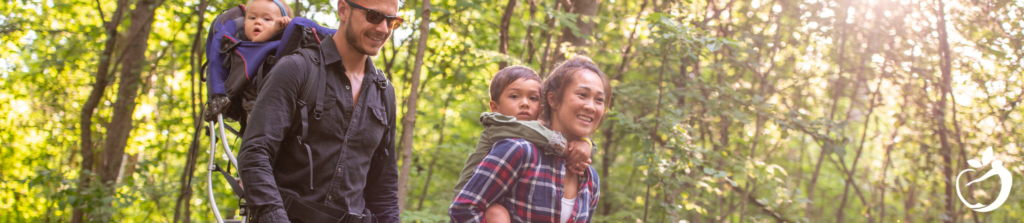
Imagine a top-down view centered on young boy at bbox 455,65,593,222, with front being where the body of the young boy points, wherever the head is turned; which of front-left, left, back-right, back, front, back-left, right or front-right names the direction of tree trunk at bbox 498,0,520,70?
back-left

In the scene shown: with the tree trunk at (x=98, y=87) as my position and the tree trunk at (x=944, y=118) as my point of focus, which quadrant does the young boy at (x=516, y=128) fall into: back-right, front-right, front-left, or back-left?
front-right

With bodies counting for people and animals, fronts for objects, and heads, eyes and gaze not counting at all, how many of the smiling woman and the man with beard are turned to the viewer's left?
0

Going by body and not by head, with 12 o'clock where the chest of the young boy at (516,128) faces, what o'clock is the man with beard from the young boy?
The man with beard is roughly at 4 o'clock from the young boy.

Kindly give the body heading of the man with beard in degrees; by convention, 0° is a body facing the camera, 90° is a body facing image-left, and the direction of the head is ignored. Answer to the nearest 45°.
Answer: approximately 315°

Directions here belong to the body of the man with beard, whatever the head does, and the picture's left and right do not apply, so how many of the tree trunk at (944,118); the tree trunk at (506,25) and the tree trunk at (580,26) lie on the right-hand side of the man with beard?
0

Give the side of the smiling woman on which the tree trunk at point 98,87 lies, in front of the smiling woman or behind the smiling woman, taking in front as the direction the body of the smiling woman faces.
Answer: behind

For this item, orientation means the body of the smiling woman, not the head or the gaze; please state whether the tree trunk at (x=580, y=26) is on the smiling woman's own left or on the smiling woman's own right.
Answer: on the smiling woman's own left

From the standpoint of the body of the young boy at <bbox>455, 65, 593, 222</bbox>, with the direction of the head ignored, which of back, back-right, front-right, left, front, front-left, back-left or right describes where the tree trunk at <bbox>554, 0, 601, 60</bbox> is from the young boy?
back-left

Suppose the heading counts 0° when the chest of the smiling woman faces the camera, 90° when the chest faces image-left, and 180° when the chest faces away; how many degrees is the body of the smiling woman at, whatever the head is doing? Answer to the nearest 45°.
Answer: approximately 315°

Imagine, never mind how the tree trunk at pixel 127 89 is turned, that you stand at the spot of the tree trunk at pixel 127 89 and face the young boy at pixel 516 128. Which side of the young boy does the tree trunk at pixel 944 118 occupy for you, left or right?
left

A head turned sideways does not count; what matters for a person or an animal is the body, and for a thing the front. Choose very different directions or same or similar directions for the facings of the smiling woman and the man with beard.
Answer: same or similar directions

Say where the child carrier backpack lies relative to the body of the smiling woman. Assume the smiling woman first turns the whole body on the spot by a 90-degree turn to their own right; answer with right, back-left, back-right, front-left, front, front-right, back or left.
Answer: front-right

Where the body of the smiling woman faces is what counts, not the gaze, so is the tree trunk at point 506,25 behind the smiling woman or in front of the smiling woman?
behind

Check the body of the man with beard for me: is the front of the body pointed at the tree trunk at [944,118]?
no

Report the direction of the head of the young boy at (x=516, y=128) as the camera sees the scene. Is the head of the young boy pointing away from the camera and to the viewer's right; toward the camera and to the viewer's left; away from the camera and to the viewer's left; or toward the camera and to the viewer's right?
toward the camera and to the viewer's right

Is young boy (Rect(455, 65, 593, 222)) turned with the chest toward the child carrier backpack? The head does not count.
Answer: no

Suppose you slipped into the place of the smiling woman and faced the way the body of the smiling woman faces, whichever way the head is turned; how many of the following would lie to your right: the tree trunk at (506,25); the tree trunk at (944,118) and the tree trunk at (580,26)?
0

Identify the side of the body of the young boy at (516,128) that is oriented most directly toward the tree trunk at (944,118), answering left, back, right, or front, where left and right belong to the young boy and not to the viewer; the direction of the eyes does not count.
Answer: left

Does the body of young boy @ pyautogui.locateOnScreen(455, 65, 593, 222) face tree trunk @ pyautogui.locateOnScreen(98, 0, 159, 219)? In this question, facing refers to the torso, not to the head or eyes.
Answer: no
